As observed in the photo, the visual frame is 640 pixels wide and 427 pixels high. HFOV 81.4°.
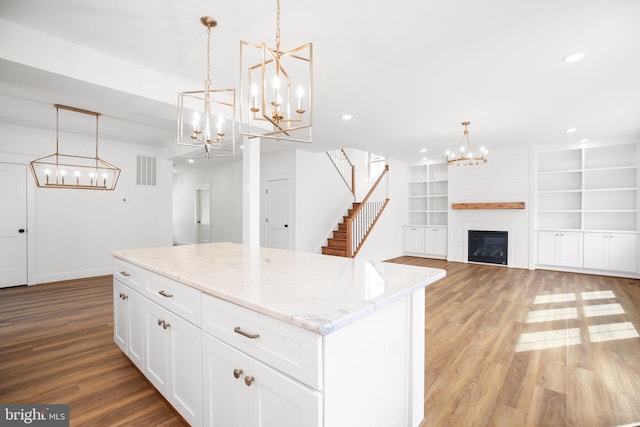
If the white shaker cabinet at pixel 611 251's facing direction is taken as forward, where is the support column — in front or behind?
in front

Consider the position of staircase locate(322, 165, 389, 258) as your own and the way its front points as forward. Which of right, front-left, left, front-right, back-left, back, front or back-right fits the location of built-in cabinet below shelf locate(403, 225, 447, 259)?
back

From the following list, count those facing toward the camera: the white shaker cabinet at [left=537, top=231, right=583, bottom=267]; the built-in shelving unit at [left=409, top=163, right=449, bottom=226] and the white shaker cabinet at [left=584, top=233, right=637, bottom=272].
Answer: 3

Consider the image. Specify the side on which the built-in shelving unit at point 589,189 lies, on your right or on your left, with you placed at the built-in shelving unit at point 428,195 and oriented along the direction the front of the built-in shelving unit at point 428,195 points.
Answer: on your left

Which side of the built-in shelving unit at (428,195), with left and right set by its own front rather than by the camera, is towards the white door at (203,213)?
right

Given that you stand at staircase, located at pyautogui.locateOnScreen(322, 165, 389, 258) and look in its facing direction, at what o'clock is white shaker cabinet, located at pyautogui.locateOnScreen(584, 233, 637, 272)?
The white shaker cabinet is roughly at 8 o'clock from the staircase.

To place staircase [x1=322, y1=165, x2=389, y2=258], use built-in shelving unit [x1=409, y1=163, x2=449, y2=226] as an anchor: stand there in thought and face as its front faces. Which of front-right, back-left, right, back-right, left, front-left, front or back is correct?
front-right

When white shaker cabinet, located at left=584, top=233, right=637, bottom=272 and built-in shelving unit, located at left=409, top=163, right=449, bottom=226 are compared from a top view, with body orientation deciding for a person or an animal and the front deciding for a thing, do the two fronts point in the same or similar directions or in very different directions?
same or similar directions

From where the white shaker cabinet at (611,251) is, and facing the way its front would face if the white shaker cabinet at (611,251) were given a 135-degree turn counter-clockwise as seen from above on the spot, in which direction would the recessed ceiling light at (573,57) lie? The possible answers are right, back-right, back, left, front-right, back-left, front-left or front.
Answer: back-right

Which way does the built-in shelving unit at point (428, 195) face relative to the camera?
toward the camera

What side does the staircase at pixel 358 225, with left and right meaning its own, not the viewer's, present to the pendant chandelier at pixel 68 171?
front

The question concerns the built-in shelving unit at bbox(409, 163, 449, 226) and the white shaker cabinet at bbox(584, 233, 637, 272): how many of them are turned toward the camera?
2

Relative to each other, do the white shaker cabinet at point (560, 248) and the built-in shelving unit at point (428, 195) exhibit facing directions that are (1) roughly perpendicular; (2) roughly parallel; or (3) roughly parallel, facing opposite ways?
roughly parallel

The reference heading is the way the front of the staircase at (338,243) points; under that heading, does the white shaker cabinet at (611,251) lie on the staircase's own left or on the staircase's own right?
on the staircase's own left

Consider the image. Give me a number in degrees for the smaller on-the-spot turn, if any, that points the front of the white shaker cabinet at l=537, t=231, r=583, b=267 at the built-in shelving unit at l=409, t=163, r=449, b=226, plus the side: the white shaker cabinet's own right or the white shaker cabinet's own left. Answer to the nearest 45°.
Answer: approximately 90° to the white shaker cabinet's own right

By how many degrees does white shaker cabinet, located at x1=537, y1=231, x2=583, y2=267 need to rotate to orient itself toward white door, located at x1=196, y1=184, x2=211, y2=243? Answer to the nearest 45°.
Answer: approximately 90° to its right

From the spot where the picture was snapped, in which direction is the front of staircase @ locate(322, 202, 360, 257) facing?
facing the viewer and to the left of the viewer

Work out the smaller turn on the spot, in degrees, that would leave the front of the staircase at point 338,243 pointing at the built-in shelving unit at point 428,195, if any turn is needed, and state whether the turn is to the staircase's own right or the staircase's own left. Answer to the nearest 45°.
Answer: approximately 180°

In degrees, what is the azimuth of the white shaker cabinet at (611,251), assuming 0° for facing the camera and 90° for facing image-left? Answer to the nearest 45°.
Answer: approximately 0°
